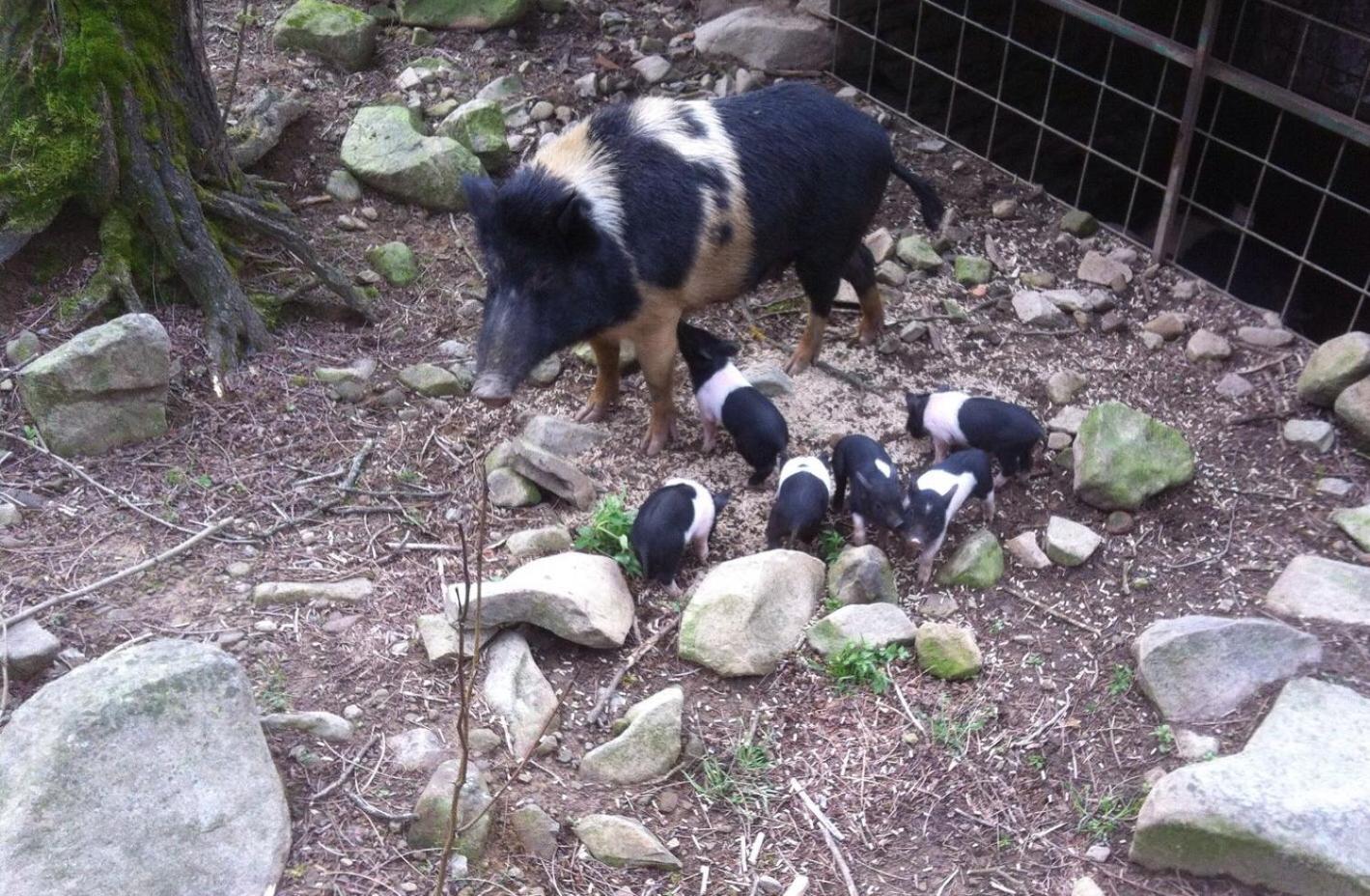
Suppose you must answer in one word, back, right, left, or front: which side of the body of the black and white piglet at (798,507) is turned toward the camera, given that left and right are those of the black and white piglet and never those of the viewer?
back

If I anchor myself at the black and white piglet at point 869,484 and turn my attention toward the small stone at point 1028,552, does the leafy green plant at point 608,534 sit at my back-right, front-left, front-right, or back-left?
back-right

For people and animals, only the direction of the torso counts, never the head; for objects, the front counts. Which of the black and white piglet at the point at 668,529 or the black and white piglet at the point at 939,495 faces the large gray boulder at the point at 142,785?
the black and white piglet at the point at 939,495

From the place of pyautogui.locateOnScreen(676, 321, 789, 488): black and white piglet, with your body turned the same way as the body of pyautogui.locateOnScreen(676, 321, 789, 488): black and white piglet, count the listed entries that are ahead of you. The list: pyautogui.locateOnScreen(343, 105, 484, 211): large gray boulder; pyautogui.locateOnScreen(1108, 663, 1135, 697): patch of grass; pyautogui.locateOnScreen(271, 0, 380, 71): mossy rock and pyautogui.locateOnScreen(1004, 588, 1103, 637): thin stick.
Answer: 2

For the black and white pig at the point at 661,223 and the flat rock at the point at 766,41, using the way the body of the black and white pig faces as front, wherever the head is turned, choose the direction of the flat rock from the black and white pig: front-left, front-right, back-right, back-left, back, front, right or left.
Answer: back-right

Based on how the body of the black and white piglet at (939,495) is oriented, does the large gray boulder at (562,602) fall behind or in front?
in front

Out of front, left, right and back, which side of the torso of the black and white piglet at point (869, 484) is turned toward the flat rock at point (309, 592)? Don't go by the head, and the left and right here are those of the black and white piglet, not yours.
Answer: right

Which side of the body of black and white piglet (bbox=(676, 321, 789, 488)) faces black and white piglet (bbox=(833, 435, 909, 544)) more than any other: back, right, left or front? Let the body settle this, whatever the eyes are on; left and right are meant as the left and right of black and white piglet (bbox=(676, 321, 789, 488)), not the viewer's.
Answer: back

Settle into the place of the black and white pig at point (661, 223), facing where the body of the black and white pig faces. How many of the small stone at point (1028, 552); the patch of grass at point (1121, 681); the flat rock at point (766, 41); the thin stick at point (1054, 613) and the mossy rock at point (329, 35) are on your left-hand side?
3

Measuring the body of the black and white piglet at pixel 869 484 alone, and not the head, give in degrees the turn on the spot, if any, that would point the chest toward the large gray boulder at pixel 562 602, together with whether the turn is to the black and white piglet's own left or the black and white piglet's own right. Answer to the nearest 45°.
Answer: approximately 90° to the black and white piglet's own right

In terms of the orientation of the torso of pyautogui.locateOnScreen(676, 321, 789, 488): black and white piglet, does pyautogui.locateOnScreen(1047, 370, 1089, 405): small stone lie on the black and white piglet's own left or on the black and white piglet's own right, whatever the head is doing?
on the black and white piglet's own right

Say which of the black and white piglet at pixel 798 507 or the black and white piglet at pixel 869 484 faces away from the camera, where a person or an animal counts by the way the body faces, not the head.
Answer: the black and white piglet at pixel 798 507

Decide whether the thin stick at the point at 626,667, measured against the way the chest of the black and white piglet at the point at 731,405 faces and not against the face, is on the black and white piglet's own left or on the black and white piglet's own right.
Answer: on the black and white piglet's own left

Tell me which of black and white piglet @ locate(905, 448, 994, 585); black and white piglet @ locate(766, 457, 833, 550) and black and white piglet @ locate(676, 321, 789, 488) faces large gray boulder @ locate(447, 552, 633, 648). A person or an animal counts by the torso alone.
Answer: black and white piglet @ locate(905, 448, 994, 585)

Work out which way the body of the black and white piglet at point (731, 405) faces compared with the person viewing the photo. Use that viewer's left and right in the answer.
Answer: facing away from the viewer and to the left of the viewer
